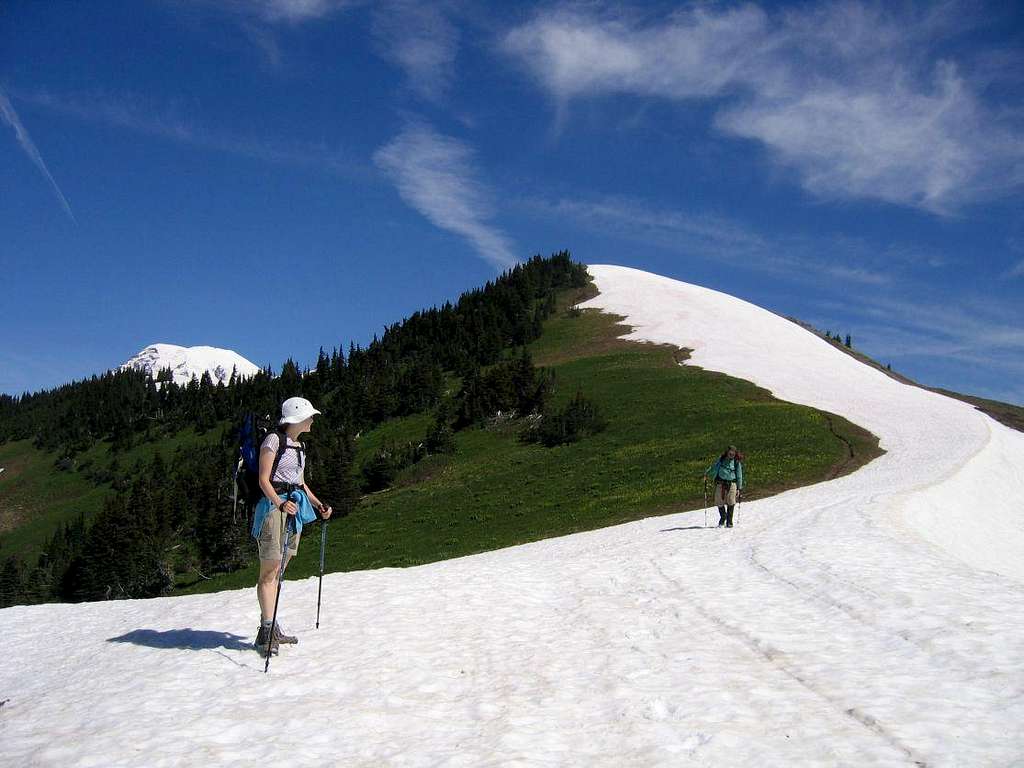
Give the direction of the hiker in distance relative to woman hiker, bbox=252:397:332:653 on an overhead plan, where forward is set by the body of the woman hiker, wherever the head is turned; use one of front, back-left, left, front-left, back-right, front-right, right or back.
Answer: left

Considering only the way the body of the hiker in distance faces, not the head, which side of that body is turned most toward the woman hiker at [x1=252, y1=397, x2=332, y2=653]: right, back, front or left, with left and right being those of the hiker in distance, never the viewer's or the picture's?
front

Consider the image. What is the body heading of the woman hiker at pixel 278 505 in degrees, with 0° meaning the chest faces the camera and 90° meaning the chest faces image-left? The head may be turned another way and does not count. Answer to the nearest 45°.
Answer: approximately 315°

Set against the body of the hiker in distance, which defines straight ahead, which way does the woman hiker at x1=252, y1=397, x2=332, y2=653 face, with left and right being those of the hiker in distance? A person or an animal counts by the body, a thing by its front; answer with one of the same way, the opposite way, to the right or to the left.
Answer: to the left

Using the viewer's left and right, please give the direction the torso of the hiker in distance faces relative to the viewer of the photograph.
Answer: facing the viewer

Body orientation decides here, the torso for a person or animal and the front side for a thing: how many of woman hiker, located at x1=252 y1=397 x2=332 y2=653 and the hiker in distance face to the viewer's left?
0
